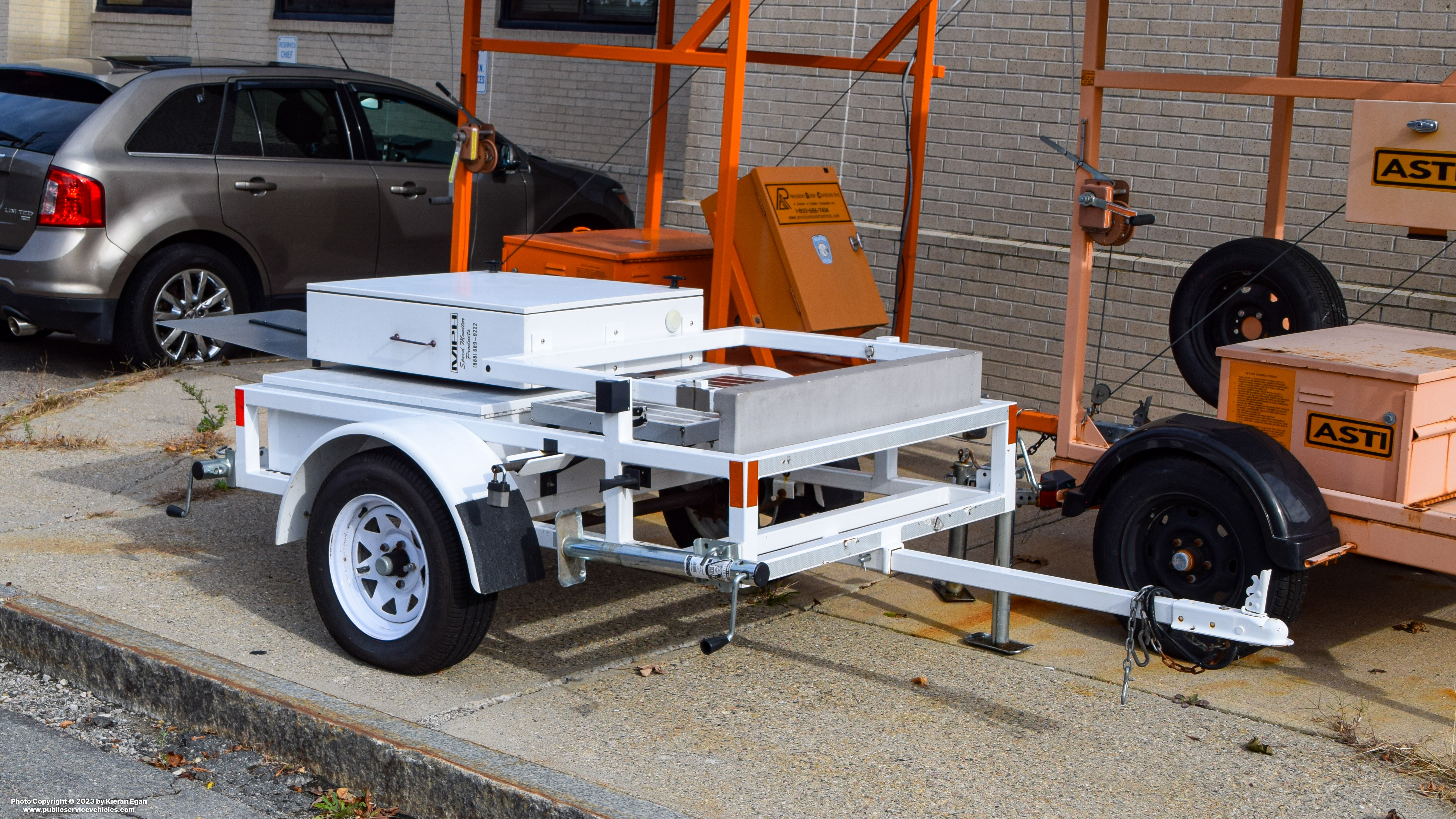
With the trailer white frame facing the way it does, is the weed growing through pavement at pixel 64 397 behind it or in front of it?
behind

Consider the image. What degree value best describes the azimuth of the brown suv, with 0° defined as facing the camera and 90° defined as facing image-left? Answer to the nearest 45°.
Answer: approximately 225°

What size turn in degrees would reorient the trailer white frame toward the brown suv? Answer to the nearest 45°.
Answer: approximately 180°

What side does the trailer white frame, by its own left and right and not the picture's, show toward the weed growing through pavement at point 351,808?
right

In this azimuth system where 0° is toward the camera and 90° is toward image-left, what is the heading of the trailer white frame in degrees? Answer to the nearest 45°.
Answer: approximately 315°

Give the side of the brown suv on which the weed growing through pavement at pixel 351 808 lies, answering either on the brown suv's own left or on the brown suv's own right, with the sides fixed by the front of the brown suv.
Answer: on the brown suv's own right

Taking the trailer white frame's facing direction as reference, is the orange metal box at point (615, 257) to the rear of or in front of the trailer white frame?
to the rear

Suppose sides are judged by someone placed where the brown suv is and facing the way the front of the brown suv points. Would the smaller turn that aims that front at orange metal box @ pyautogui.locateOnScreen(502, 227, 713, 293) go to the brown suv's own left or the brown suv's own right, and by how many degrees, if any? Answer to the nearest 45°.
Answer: approximately 90° to the brown suv's own right

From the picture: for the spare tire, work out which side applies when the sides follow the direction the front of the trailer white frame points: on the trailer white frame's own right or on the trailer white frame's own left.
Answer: on the trailer white frame's own left

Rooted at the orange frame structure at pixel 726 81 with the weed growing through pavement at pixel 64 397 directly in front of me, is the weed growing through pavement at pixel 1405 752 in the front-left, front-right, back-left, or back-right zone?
back-left
